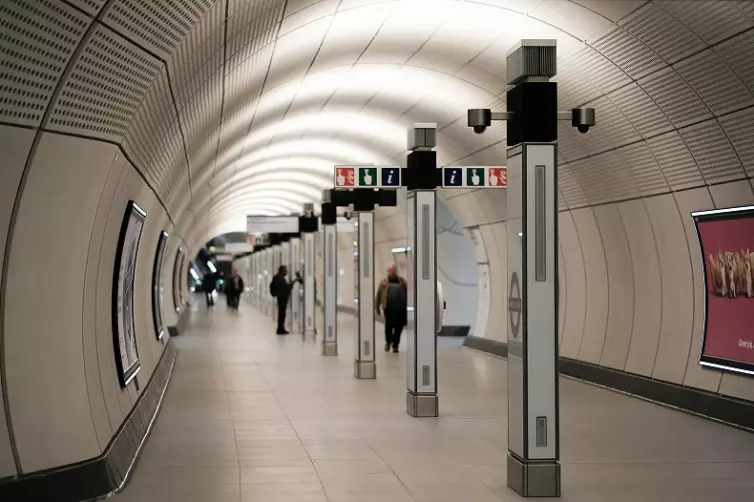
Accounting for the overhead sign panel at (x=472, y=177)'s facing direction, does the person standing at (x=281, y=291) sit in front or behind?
behind

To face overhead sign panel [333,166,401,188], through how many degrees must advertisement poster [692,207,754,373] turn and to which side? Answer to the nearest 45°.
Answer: approximately 45° to its right

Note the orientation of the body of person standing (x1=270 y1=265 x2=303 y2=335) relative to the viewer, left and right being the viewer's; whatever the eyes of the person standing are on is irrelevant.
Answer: facing to the right of the viewer

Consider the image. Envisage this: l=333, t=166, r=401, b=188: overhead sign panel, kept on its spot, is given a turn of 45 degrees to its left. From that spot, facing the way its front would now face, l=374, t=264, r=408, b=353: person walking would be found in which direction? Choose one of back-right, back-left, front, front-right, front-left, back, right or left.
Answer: back-left

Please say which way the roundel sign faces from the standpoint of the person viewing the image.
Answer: facing to the left of the viewer

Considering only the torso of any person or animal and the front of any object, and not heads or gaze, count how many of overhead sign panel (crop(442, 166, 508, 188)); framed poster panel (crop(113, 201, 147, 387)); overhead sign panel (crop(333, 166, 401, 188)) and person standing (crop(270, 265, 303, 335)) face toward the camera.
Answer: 2

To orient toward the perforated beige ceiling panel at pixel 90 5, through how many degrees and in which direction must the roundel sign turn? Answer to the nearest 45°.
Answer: approximately 45° to its left

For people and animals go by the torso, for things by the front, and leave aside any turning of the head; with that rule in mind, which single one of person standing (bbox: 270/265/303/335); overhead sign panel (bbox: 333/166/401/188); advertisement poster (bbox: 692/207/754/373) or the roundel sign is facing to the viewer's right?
the person standing

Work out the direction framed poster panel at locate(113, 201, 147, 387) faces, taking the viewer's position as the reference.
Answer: facing to the right of the viewer

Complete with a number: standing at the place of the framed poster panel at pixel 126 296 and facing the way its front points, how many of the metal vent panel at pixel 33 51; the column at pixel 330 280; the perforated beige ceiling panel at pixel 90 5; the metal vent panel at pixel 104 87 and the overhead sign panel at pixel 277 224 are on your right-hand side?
3
